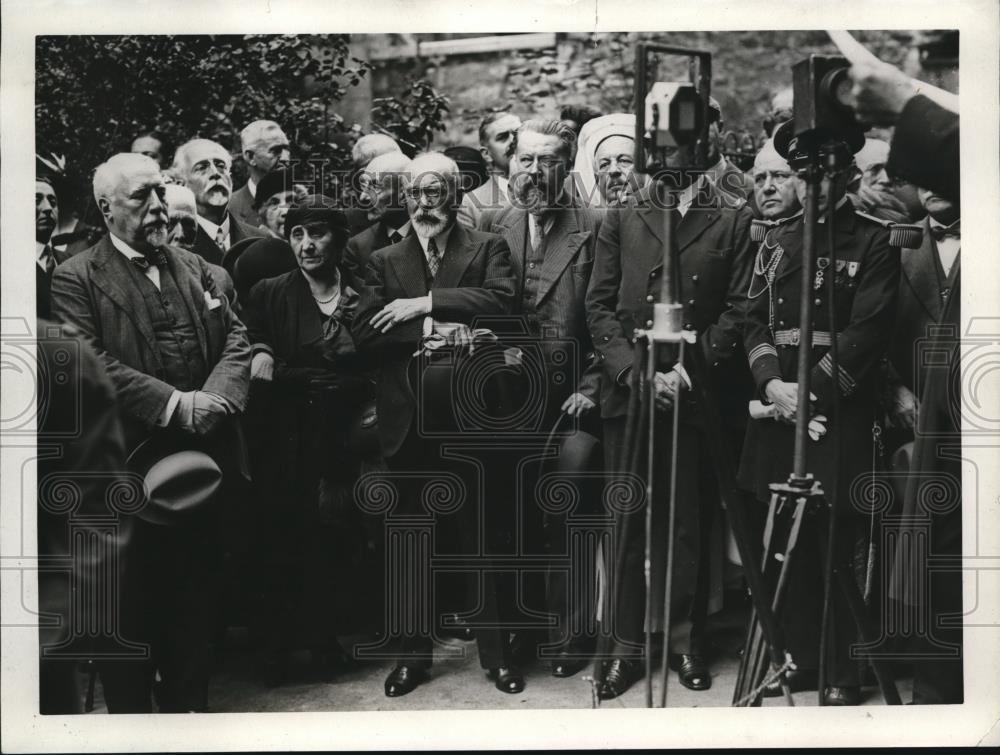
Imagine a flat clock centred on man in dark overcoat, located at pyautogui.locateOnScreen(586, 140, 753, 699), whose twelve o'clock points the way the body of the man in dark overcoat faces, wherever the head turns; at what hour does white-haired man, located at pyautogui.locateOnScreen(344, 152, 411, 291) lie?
The white-haired man is roughly at 3 o'clock from the man in dark overcoat.

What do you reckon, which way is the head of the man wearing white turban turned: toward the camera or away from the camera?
toward the camera

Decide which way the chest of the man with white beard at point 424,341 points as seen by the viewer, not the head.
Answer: toward the camera

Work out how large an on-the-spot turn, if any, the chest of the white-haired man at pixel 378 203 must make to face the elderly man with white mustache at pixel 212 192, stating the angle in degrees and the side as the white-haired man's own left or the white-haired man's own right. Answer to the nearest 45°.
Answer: approximately 135° to the white-haired man's own right

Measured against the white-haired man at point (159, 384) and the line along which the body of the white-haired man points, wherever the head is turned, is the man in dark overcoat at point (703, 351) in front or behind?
in front

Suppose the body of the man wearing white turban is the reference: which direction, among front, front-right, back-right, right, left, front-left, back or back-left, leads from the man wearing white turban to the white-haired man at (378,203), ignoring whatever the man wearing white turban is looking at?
right

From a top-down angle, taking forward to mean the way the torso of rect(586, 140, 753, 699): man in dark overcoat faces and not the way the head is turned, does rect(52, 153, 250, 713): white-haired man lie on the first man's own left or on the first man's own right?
on the first man's own right

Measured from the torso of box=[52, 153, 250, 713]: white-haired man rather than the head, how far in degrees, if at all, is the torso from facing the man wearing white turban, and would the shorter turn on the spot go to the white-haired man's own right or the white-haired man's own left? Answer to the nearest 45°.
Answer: approximately 45° to the white-haired man's own left

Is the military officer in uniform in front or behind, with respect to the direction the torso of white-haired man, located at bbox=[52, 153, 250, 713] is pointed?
in front

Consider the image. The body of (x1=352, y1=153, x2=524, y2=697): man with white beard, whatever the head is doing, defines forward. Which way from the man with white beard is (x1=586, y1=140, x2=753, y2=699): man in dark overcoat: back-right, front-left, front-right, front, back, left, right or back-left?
left

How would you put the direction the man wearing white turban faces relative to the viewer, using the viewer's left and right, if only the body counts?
facing the viewer
